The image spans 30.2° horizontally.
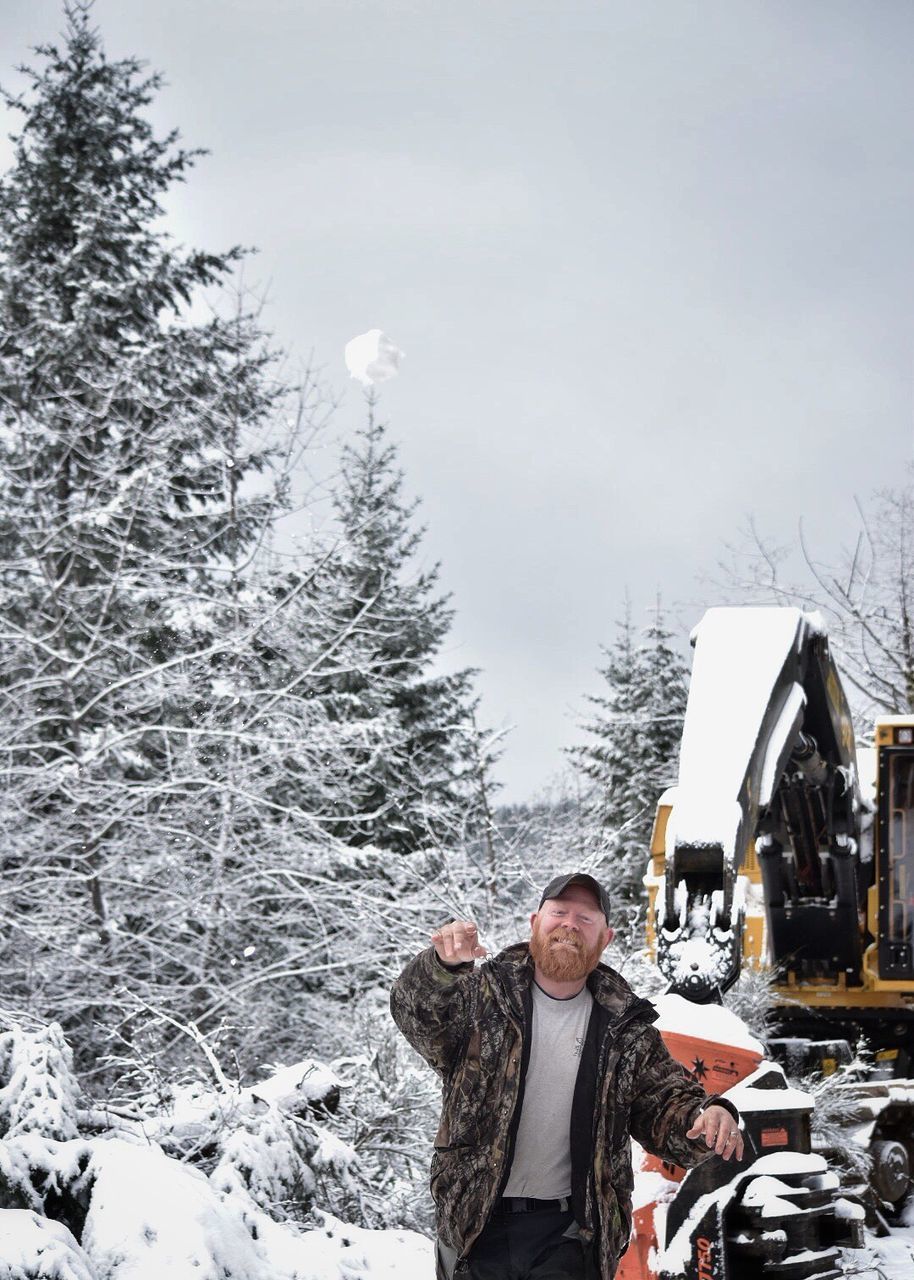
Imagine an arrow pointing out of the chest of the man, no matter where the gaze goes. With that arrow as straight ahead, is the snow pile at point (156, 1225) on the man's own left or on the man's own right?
on the man's own right

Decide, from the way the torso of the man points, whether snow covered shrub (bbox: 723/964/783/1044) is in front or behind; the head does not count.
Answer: behind

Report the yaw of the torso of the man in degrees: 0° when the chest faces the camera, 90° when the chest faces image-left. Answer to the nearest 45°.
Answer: approximately 0°

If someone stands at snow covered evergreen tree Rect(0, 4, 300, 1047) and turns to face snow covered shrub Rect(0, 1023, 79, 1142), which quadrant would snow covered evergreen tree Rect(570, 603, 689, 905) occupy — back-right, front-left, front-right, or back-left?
back-left

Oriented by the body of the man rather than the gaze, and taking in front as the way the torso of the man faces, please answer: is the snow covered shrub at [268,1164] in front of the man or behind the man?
behind

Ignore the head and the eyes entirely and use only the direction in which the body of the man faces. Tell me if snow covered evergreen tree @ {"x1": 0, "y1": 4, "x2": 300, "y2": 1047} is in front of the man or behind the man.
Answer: behind

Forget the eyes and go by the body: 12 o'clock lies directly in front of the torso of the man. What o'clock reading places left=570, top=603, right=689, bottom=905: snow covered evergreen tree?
The snow covered evergreen tree is roughly at 6 o'clock from the man.

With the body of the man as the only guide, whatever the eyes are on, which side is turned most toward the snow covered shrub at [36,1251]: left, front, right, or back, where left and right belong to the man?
right
